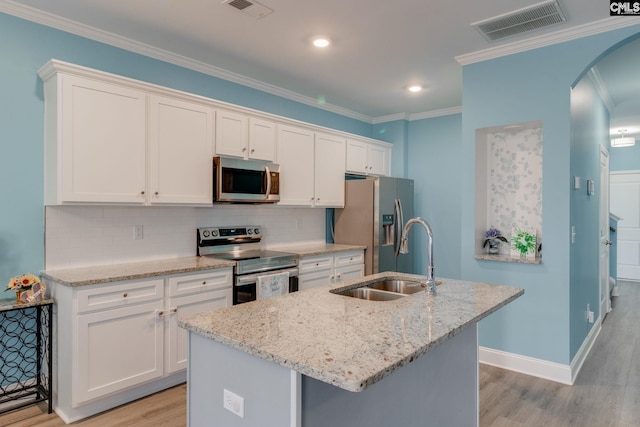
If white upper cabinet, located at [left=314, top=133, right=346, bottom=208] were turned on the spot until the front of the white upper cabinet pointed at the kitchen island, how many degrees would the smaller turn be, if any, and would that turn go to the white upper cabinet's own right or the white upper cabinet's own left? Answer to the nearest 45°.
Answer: approximately 45° to the white upper cabinet's own right

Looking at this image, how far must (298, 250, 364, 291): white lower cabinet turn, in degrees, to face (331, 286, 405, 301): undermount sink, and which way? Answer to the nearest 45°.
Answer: approximately 45° to its right

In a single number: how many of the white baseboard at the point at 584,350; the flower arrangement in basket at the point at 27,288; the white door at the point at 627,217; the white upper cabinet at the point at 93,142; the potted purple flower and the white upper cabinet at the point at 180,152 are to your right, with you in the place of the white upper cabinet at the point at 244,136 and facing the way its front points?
3

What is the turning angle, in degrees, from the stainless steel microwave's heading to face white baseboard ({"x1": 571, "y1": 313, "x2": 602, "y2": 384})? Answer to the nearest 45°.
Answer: approximately 45° to its left

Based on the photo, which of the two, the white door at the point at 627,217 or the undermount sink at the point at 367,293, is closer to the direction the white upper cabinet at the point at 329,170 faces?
the undermount sink

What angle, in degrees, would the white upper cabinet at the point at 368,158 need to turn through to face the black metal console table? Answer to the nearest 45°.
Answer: approximately 90° to its right

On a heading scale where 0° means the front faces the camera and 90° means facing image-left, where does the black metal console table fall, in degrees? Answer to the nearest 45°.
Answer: approximately 315°
